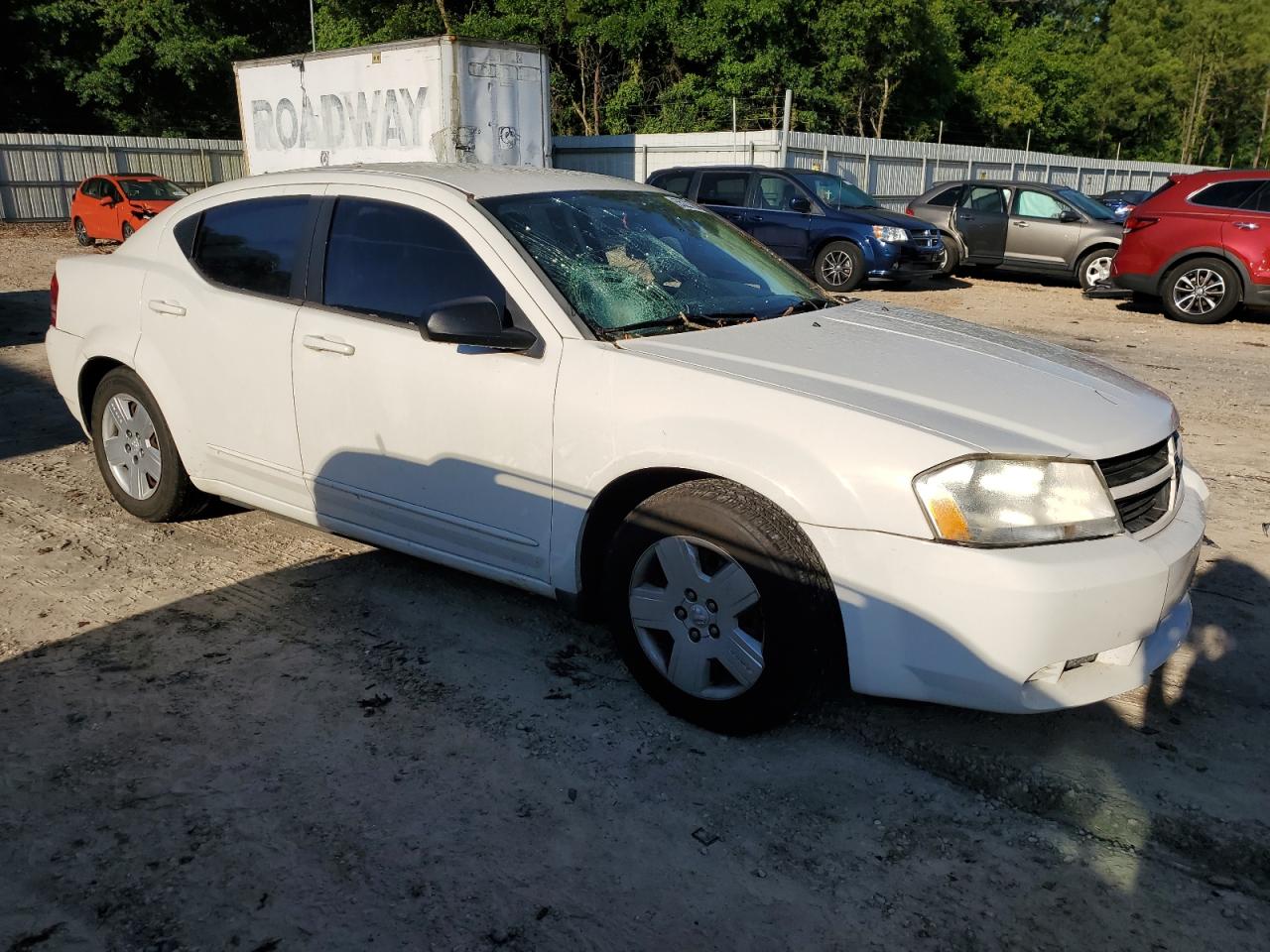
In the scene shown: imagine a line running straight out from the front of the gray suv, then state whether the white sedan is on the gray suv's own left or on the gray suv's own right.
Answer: on the gray suv's own right

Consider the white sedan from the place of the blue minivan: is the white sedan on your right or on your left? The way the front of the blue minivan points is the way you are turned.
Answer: on your right

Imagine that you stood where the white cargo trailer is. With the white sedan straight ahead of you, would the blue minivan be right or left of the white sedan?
left

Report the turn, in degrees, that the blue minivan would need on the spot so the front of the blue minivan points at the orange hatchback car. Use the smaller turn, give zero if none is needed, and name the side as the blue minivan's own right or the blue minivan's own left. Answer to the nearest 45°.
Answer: approximately 135° to the blue minivan's own right

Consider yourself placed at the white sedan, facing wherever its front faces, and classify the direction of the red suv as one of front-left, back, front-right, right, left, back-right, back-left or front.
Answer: left

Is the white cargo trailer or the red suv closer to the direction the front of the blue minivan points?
the red suv

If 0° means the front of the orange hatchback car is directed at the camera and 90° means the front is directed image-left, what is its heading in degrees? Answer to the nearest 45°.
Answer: approximately 315°

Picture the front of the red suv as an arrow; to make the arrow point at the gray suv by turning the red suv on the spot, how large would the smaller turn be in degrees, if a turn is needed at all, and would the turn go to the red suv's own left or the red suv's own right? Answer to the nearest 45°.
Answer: approximately 135° to the red suv's own left

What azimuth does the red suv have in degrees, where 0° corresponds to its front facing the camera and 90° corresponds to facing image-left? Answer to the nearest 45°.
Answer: approximately 270°

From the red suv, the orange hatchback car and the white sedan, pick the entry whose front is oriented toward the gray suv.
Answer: the orange hatchback car

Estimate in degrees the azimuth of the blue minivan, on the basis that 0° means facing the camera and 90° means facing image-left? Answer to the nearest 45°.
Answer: approximately 315°

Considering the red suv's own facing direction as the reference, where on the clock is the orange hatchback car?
The orange hatchback car is roughly at 6 o'clock from the red suv.
